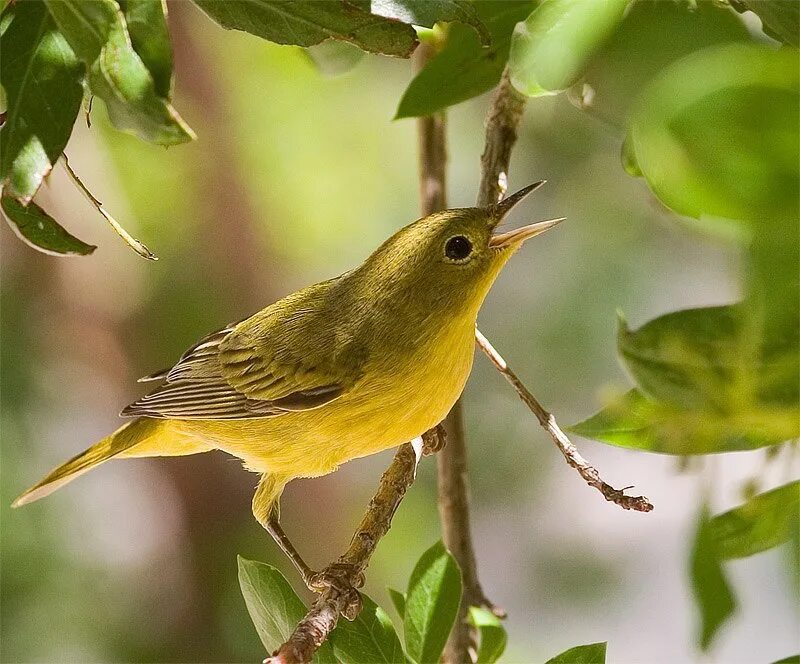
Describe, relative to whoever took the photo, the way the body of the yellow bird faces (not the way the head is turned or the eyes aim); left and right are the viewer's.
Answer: facing to the right of the viewer
